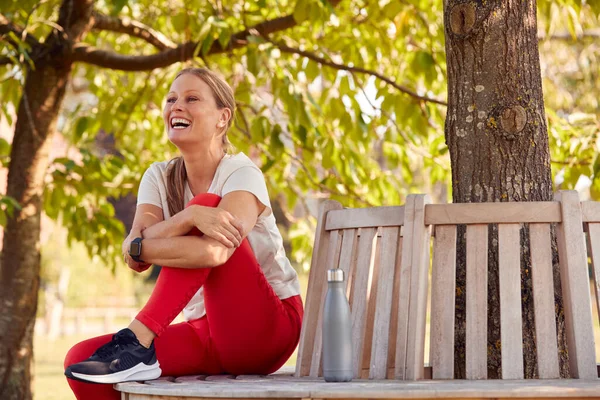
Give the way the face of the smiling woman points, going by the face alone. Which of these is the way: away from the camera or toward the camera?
toward the camera

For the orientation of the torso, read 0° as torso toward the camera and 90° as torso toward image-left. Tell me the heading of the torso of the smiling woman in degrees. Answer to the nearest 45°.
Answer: approximately 45°

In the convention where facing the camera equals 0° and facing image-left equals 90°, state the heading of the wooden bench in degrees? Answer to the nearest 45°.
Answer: approximately 0°

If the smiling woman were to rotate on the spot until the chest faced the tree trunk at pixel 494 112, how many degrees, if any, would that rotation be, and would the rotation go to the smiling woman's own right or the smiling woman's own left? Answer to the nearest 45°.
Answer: approximately 180°
